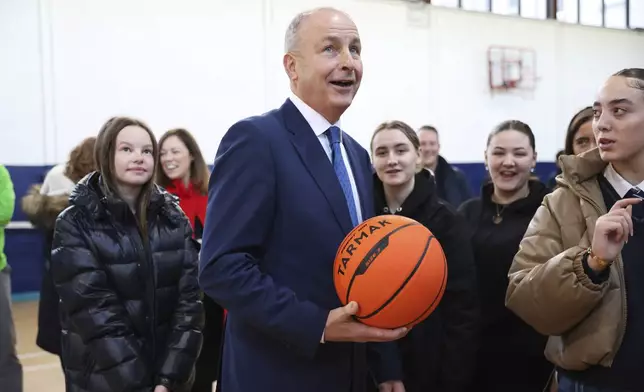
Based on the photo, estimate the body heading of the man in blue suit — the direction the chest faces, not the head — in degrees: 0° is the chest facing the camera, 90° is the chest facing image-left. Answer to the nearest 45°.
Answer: approximately 315°

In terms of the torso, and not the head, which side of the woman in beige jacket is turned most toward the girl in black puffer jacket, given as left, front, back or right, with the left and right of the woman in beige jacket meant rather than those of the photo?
right

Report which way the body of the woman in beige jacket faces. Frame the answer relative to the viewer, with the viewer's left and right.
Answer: facing the viewer

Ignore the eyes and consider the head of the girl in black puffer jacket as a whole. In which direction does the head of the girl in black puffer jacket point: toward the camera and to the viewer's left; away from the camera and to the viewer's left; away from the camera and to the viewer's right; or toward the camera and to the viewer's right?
toward the camera and to the viewer's right

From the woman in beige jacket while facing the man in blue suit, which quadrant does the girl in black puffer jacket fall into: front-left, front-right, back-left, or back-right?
front-right

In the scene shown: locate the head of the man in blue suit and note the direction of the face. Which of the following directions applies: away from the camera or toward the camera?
toward the camera

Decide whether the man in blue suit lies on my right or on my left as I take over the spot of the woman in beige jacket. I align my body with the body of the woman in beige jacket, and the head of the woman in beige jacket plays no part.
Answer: on my right
